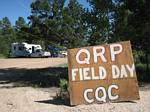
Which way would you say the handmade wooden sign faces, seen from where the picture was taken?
facing the viewer
